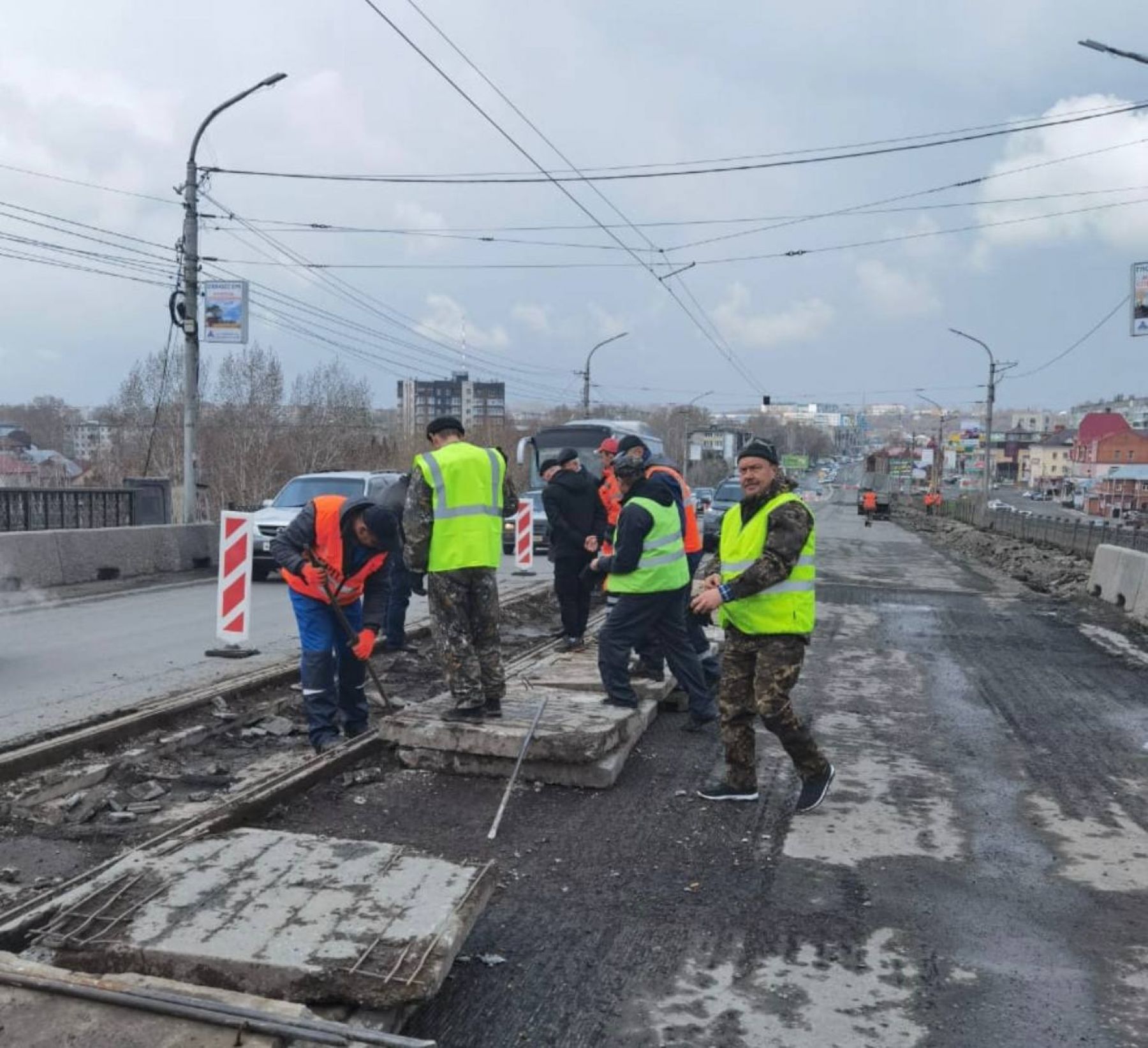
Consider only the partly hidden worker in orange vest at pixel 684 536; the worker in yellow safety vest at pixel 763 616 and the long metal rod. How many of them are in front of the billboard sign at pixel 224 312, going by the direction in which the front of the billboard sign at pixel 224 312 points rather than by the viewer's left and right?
3

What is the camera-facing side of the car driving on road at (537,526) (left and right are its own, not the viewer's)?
front

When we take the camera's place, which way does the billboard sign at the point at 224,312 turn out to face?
facing the viewer

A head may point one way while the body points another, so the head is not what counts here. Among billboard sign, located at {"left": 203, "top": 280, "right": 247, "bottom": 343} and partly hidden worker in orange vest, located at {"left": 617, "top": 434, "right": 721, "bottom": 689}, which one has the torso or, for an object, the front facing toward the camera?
the billboard sign

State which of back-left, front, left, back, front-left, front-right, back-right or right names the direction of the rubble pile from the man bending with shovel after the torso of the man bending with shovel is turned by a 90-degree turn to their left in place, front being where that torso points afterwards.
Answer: front

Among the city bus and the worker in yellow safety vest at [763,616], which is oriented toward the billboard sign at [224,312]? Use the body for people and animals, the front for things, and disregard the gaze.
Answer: the city bus

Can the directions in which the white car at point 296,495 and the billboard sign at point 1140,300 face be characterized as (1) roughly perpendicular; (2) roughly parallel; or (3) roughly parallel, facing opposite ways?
roughly parallel

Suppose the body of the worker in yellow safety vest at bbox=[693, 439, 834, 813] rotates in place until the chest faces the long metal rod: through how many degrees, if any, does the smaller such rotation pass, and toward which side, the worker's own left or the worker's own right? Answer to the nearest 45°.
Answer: approximately 45° to the worker's own right

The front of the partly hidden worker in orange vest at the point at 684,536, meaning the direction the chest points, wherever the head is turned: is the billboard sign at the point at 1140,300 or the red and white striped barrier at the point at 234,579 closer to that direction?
the red and white striped barrier

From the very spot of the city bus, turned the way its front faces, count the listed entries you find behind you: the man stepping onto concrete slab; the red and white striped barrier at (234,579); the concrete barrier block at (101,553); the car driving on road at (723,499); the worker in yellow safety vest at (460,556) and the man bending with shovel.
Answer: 0

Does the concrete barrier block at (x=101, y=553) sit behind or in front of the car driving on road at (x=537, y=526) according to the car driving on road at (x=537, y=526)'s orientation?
in front

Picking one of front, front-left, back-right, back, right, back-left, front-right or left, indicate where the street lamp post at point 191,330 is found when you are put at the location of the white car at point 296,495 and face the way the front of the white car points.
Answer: right

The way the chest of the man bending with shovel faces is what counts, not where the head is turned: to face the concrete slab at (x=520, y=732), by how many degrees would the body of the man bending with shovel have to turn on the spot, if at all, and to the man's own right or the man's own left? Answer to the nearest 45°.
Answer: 0° — they already face it

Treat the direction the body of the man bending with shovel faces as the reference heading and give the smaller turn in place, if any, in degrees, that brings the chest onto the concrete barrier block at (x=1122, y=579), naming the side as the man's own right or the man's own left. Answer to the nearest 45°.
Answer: approximately 90° to the man's own left

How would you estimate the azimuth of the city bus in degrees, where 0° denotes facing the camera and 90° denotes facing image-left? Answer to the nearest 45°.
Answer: approximately 45°

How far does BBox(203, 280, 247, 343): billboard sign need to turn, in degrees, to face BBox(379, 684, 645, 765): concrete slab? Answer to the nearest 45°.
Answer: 0° — it already faces it

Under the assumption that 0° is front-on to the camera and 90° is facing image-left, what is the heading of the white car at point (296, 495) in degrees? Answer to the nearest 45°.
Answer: approximately 45°

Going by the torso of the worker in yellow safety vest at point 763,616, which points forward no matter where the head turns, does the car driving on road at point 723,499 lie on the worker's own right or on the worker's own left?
on the worker's own right

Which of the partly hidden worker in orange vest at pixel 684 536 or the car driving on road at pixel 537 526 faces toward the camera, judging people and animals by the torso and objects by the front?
the car driving on road
